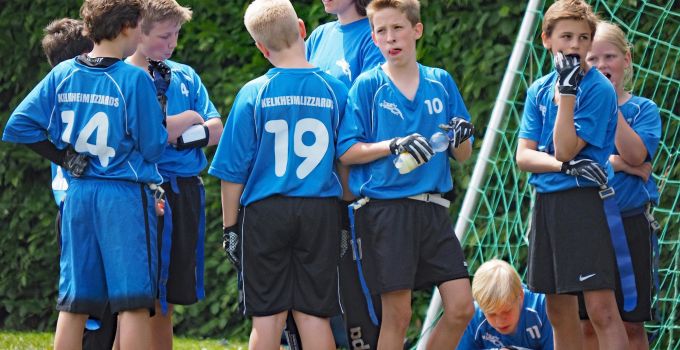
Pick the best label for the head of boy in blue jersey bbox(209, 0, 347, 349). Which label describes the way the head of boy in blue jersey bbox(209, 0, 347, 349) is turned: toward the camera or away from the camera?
away from the camera

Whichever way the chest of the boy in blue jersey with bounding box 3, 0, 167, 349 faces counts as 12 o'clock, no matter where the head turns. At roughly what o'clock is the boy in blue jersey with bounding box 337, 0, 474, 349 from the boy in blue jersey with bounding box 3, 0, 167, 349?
the boy in blue jersey with bounding box 337, 0, 474, 349 is roughly at 2 o'clock from the boy in blue jersey with bounding box 3, 0, 167, 349.

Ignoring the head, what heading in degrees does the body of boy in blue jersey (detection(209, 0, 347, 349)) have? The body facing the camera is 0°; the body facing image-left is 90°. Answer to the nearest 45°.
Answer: approximately 180°

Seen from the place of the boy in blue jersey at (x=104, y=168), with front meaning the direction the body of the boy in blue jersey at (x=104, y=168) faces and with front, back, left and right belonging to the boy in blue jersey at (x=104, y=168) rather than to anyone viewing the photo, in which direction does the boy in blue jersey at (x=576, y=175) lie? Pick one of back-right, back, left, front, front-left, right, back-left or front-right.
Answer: front-right

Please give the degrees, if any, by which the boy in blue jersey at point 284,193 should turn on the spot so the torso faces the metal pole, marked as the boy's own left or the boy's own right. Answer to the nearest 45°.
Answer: approximately 45° to the boy's own right

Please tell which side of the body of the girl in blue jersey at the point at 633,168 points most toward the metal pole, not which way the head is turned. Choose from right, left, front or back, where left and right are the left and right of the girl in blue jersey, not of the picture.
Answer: right

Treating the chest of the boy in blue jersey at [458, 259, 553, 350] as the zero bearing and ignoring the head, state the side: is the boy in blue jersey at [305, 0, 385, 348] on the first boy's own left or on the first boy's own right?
on the first boy's own right

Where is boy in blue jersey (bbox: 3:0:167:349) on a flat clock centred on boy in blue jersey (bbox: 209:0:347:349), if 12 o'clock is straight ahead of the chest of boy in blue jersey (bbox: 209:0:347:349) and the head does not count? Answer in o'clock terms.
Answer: boy in blue jersey (bbox: 3:0:167:349) is roughly at 9 o'clock from boy in blue jersey (bbox: 209:0:347:349).
